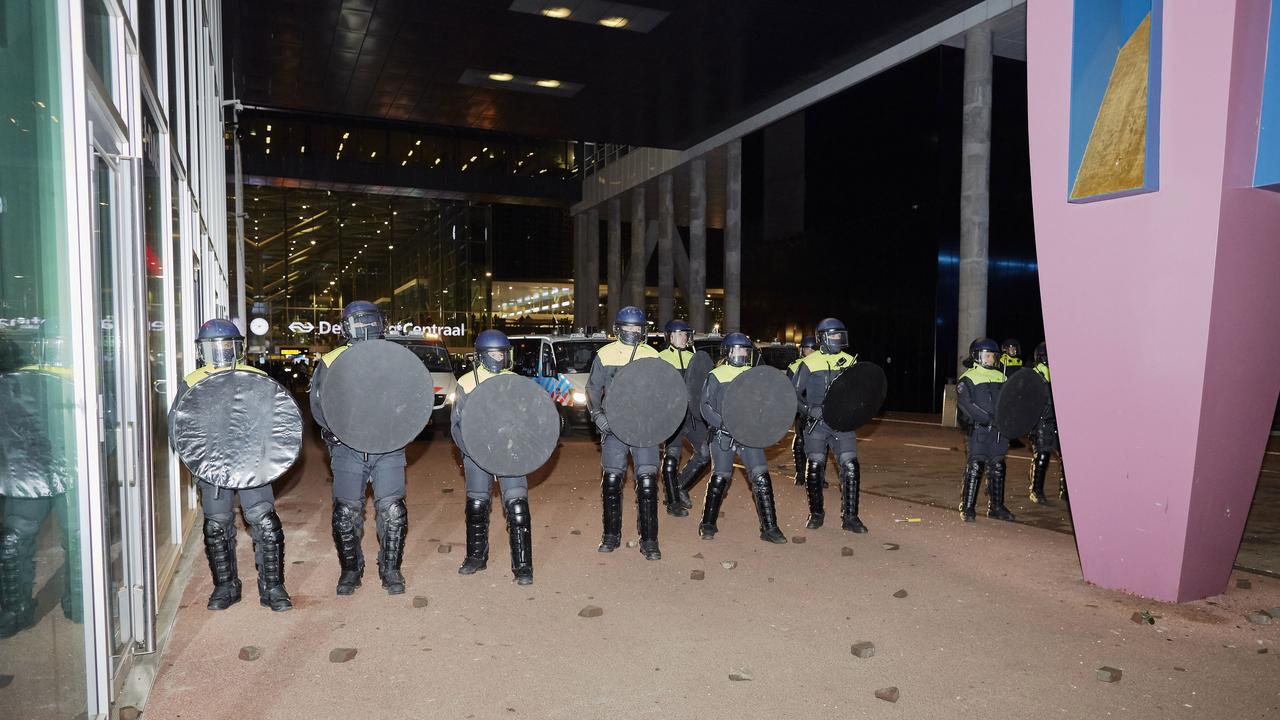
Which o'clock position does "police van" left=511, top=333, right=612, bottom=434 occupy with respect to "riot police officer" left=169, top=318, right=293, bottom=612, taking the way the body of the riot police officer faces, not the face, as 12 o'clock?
The police van is roughly at 7 o'clock from the riot police officer.

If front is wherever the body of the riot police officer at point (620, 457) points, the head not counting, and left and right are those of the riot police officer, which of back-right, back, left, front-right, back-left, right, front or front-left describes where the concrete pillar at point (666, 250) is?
back

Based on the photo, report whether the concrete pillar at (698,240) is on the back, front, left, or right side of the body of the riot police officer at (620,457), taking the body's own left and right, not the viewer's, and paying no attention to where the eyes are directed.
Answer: back

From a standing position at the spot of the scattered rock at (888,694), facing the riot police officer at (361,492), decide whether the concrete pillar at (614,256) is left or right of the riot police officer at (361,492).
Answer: right

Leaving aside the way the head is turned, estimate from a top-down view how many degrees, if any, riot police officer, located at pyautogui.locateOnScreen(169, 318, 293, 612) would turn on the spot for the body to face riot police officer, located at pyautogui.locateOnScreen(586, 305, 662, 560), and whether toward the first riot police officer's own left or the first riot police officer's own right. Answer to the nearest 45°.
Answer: approximately 90° to the first riot police officer's own left

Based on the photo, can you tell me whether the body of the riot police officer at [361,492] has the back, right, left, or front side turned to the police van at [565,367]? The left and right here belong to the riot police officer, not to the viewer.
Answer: back

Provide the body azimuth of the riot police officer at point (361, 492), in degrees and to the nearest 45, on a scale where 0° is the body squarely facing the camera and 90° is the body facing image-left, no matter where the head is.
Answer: approximately 0°

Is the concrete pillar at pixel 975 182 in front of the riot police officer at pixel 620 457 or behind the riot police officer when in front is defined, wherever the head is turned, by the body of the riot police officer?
behind

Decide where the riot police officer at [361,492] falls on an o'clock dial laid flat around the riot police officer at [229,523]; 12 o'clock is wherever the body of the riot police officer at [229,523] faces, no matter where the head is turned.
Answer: the riot police officer at [361,492] is roughly at 9 o'clock from the riot police officer at [229,523].

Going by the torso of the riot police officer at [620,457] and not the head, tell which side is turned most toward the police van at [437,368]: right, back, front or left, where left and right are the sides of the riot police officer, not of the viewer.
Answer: back

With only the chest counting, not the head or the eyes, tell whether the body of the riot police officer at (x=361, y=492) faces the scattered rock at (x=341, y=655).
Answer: yes
